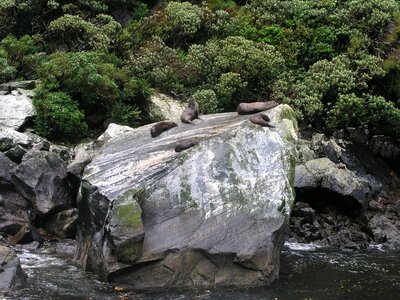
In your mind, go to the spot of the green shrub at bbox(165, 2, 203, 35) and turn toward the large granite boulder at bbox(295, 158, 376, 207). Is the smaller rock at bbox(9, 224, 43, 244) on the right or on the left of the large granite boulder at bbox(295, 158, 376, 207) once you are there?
right
